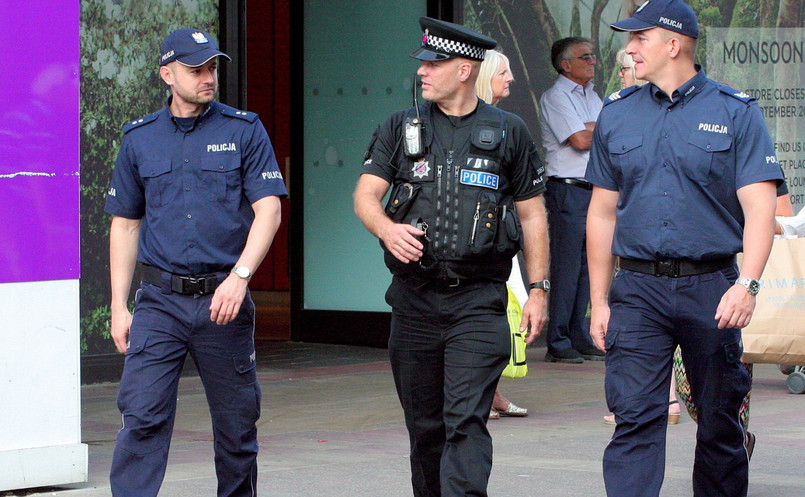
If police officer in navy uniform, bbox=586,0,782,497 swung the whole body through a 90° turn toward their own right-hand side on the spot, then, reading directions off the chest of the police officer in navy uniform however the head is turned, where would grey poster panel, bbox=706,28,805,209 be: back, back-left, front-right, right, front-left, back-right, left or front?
right

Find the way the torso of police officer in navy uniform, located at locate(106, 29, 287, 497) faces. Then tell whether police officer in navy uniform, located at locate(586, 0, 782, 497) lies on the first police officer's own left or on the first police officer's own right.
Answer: on the first police officer's own left

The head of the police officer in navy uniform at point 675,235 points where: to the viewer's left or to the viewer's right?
to the viewer's left

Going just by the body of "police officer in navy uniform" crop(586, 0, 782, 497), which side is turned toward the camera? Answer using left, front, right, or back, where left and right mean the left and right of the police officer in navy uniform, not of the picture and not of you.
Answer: front

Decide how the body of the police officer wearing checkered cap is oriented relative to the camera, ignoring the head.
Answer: toward the camera

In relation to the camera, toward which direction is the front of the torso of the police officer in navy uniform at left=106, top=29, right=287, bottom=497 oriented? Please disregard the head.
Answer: toward the camera

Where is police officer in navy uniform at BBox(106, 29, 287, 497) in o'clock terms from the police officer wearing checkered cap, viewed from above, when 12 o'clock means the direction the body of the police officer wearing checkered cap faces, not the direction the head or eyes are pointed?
The police officer in navy uniform is roughly at 3 o'clock from the police officer wearing checkered cap.

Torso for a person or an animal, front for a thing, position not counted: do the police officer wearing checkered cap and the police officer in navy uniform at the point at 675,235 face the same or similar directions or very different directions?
same or similar directions

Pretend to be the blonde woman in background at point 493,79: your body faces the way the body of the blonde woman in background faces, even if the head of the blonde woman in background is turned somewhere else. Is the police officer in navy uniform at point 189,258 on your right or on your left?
on your right

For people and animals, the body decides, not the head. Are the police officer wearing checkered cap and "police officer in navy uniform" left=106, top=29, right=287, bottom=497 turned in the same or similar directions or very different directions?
same or similar directions

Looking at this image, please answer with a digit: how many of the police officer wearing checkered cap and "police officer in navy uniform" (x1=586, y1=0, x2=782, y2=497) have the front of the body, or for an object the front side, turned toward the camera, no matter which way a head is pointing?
2
